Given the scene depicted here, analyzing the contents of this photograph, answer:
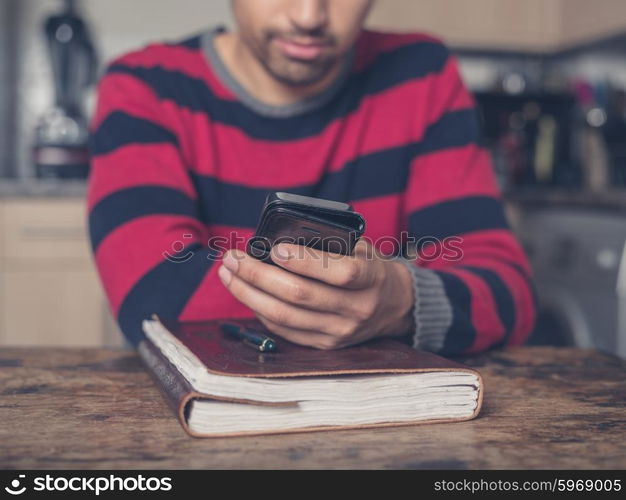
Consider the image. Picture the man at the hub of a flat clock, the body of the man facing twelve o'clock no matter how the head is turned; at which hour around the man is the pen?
The pen is roughly at 12 o'clock from the man.

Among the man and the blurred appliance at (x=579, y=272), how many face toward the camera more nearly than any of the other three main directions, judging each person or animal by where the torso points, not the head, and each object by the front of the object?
2

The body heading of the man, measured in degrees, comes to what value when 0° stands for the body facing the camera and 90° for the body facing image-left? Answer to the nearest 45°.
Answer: approximately 0°

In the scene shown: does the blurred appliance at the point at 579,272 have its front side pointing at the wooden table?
yes

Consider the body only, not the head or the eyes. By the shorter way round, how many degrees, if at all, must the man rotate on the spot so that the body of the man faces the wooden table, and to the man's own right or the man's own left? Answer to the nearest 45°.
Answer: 0° — they already face it
